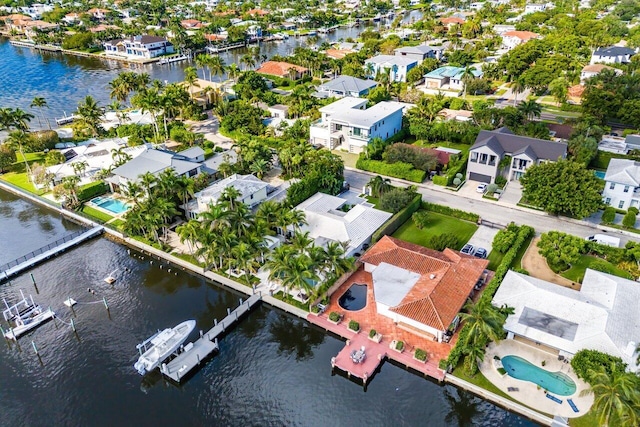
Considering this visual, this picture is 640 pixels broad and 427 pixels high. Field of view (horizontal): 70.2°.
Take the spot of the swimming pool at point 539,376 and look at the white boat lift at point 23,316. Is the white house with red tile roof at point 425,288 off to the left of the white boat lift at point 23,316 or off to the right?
right

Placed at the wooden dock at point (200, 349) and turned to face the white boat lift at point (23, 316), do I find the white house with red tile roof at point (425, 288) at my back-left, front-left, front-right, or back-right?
back-right
